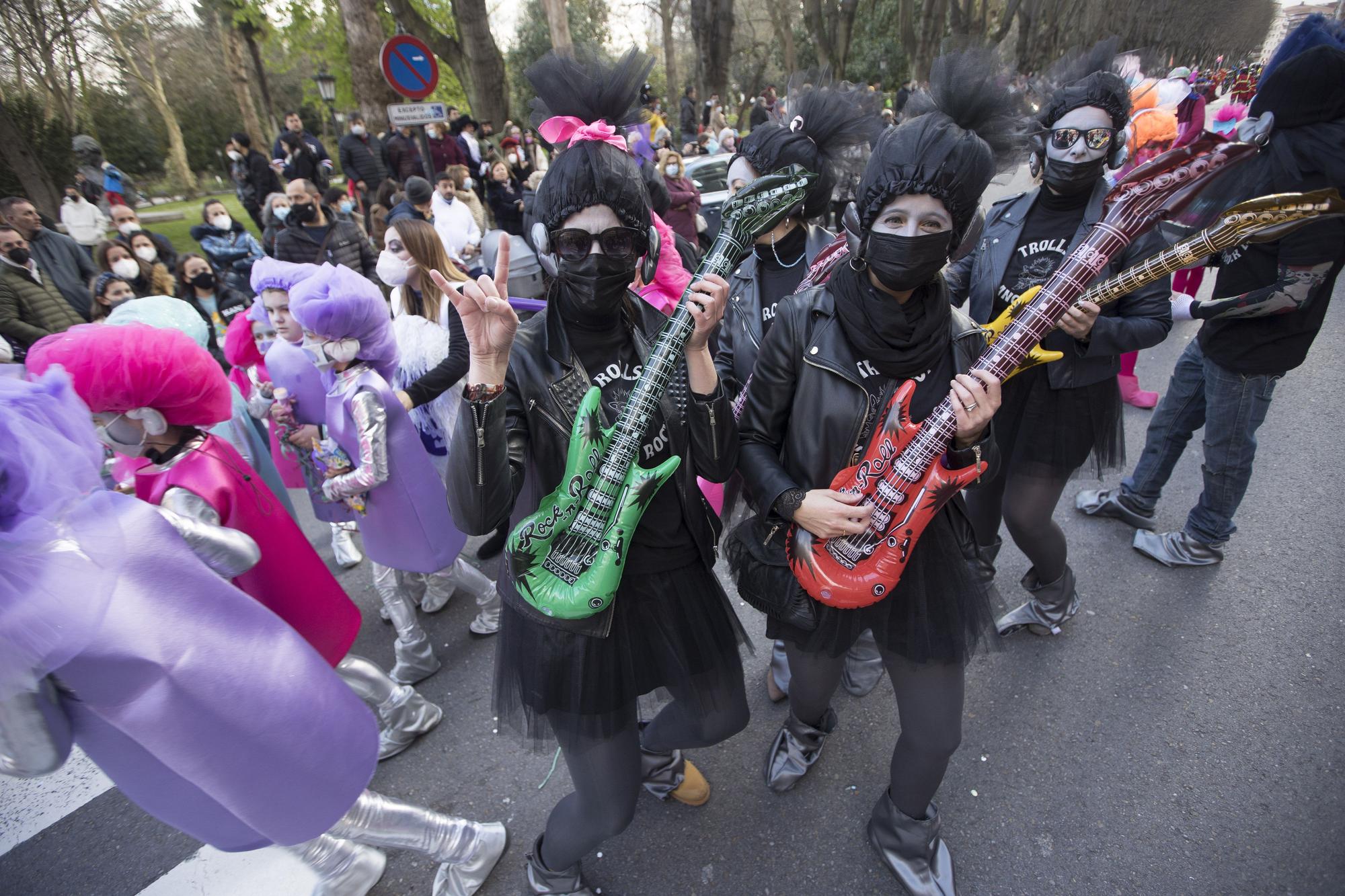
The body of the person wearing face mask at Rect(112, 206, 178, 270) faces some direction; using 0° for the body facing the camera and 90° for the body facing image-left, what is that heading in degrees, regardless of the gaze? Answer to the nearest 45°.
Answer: approximately 315°

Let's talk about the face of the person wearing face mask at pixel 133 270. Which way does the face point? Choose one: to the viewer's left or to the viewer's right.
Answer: to the viewer's right

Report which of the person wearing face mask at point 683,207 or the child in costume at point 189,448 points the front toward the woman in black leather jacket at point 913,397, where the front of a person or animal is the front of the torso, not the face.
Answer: the person wearing face mask

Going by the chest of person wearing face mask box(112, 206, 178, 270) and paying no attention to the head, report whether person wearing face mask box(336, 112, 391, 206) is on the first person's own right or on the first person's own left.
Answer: on the first person's own left

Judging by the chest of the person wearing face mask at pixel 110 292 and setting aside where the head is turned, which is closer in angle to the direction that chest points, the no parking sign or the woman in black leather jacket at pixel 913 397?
the woman in black leather jacket

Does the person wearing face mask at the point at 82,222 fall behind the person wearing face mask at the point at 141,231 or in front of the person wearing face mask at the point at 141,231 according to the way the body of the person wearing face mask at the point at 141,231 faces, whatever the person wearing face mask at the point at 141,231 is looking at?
behind
